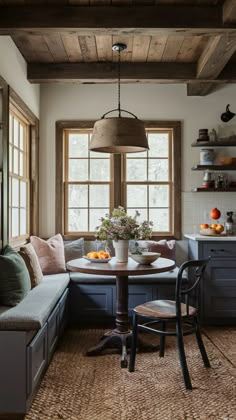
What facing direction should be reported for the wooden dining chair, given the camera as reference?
facing away from the viewer and to the left of the viewer

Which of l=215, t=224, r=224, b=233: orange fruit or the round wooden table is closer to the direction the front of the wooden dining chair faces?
the round wooden table

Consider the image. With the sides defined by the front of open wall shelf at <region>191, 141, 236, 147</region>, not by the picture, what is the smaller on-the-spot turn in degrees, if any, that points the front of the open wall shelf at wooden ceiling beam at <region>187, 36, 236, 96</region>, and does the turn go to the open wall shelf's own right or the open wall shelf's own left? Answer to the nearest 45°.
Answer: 0° — it already faces it

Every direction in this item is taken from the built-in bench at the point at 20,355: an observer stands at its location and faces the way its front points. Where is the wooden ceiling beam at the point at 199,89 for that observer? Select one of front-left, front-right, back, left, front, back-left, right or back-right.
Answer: front-left

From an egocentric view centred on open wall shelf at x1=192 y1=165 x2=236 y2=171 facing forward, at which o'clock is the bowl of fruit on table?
The bowl of fruit on table is roughly at 1 o'clock from the open wall shelf.

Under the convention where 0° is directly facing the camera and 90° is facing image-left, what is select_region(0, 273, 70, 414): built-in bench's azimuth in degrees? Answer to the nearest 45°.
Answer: approximately 270°

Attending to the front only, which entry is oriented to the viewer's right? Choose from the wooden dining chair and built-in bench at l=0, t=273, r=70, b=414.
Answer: the built-in bench

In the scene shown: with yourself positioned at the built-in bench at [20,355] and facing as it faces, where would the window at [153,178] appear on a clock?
The window is roughly at 10 o'clock from the built-in bench.

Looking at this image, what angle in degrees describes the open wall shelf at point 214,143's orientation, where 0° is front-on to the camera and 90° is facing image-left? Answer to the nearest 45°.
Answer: approximately 0°
